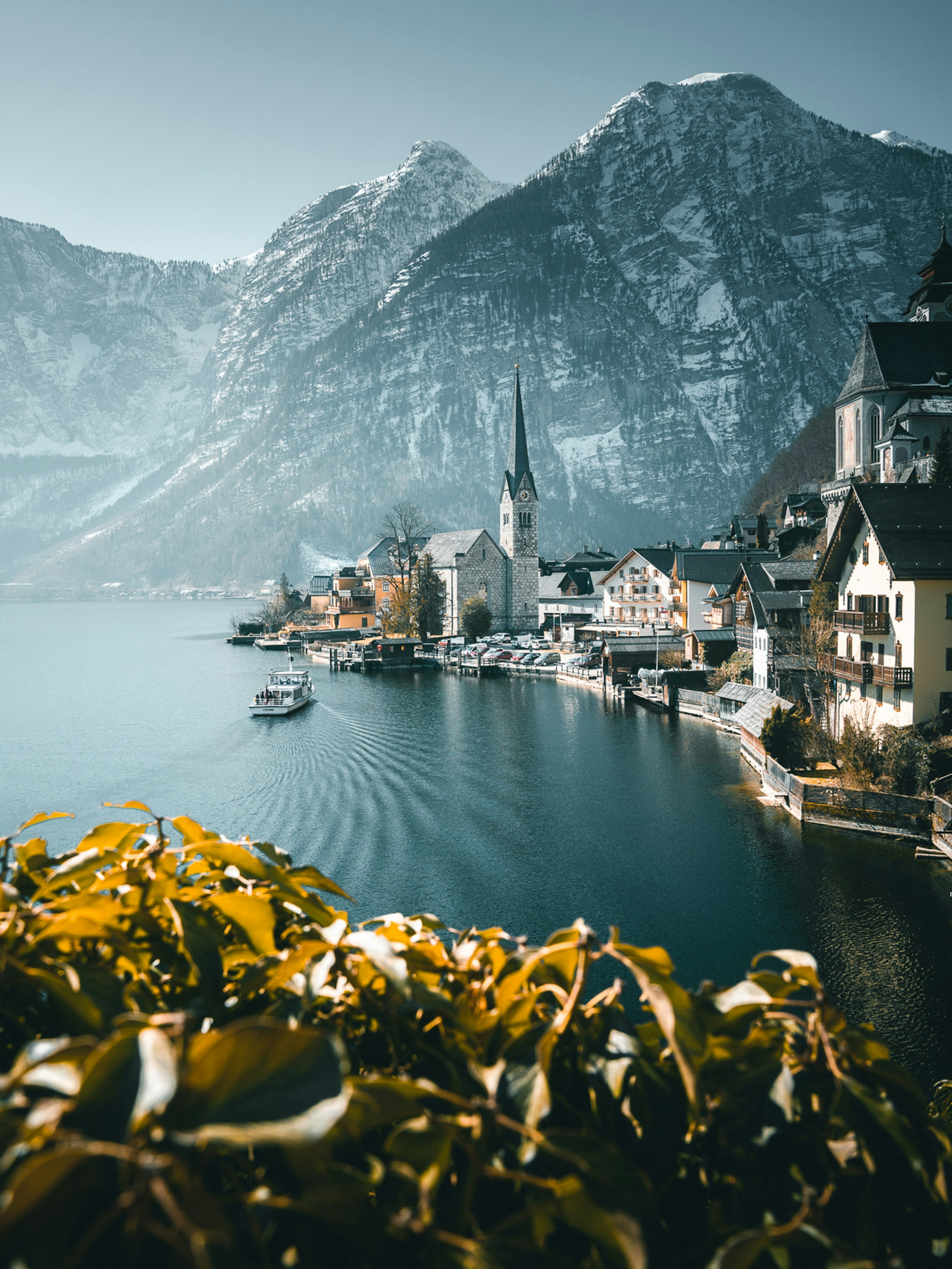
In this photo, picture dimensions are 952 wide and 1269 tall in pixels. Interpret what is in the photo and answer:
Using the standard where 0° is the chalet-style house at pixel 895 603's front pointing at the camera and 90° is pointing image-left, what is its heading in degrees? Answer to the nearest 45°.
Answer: approximately 45°

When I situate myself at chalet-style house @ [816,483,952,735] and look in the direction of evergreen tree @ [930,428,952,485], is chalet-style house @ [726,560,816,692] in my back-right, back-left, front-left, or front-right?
front-left

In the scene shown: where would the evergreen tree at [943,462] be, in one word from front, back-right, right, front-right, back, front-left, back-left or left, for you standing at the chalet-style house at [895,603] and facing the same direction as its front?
back-right

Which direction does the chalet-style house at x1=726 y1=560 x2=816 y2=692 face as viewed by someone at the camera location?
facing the viewer and to the left of the viewer

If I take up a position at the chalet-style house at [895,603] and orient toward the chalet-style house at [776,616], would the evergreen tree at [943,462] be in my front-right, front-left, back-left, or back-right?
front-right

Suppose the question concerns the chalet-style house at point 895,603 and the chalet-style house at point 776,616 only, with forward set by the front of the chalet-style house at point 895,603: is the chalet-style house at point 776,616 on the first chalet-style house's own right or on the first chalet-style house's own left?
on the first chalet-style house's own right

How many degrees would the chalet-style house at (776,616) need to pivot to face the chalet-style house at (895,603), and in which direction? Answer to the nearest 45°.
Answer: approximately 45° to its left

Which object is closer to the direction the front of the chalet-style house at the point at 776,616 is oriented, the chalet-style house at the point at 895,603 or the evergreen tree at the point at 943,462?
the chalet-style house

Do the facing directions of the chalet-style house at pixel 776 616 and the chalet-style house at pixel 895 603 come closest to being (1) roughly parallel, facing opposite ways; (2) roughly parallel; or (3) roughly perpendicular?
roughly parallel

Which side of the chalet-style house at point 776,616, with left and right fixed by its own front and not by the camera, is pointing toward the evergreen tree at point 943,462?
back

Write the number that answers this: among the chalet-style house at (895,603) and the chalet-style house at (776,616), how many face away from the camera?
0
